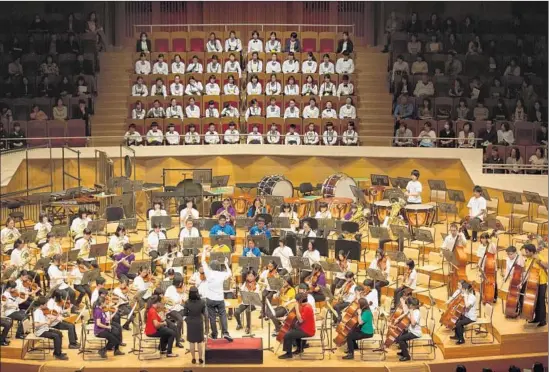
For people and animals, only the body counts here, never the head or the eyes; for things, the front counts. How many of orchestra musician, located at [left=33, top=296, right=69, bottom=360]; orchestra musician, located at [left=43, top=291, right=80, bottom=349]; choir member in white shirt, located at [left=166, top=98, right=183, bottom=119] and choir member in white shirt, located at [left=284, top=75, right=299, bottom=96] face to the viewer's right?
2

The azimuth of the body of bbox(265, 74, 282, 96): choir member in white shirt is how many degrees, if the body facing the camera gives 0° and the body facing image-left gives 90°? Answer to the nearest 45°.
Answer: approximately 0°

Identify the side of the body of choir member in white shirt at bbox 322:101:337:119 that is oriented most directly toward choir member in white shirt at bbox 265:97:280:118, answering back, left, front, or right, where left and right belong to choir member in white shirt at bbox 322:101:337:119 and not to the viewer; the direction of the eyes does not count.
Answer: right

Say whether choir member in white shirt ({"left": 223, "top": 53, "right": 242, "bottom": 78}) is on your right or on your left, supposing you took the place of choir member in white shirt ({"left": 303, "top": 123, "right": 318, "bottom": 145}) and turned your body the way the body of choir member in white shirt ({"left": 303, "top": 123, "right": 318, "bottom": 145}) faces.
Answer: on your right

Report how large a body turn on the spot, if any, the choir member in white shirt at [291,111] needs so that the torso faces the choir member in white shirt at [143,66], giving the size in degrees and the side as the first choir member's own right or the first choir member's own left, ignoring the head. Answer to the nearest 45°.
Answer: approximately 90° to the first choir member's own right
